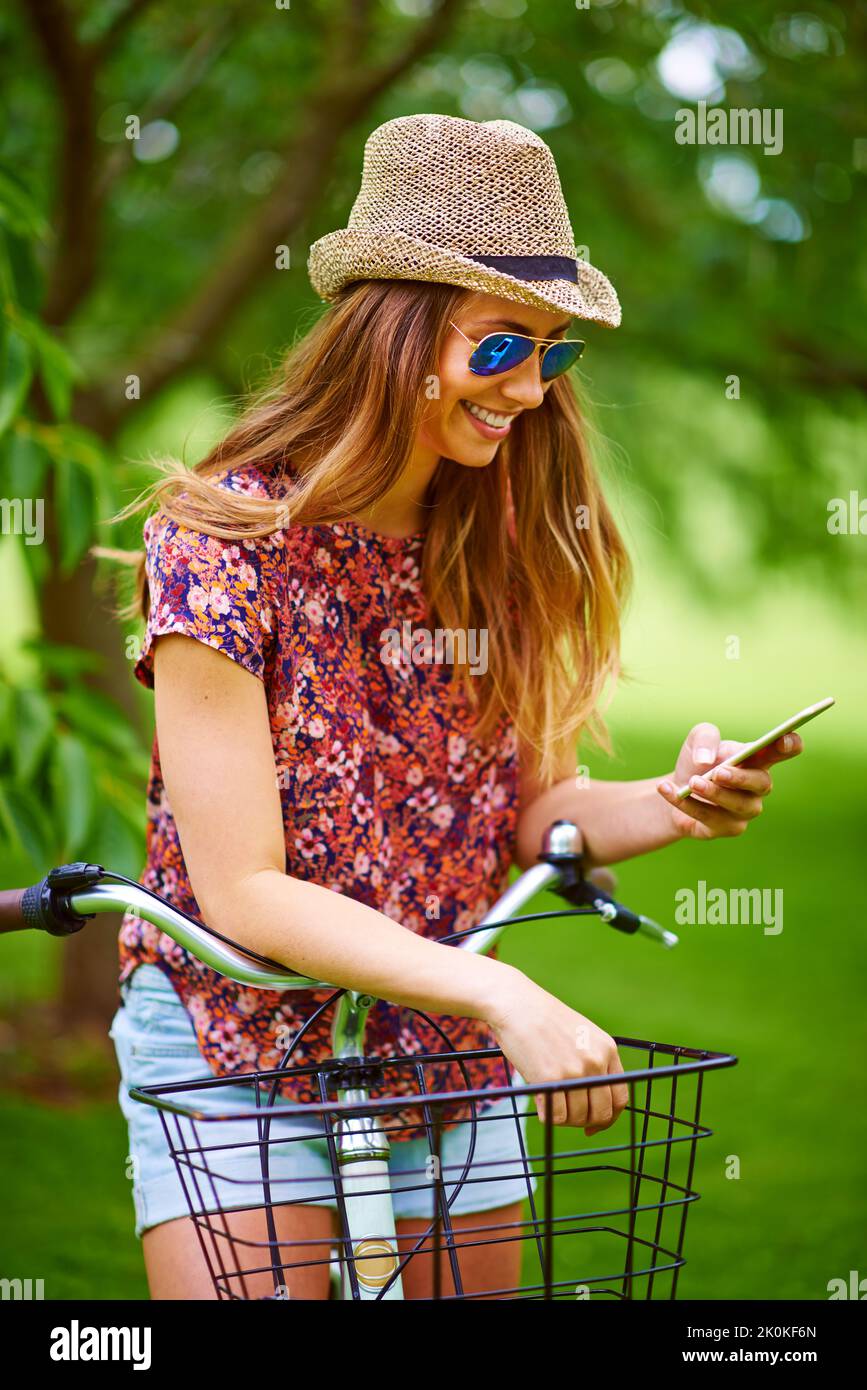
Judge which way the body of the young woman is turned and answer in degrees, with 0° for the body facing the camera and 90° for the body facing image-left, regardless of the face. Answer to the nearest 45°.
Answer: approximately 315°

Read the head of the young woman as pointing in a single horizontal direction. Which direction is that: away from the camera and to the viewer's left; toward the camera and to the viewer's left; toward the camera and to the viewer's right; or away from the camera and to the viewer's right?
toward the camera and to the viewer's right

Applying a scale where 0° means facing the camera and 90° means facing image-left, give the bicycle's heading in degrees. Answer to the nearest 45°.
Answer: approximately 315°
